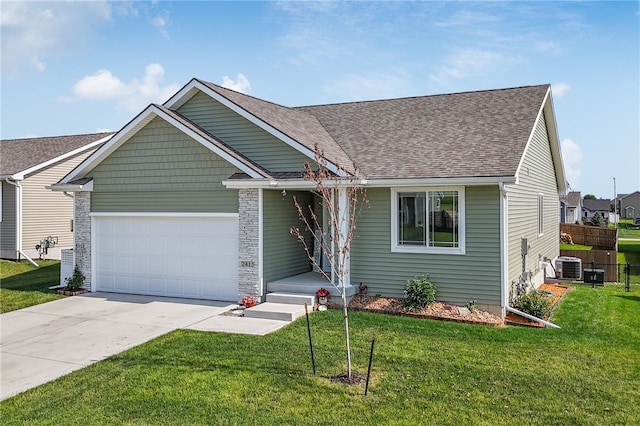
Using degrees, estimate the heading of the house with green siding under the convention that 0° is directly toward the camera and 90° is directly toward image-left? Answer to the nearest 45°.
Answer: approximately 45°

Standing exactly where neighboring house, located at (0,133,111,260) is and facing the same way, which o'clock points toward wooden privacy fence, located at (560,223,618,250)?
The wooden privacy fence is roughly at 8 o'clock from the neighboring house.

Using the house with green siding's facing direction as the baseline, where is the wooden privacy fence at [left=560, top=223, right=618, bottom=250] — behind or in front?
behind

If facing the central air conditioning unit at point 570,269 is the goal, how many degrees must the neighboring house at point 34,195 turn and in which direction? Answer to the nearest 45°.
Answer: approximately 90° to its left

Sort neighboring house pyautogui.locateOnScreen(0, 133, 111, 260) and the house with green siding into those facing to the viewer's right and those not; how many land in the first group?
0

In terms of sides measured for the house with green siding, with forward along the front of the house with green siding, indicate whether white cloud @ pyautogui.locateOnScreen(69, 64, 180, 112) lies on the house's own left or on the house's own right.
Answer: on the house's own right

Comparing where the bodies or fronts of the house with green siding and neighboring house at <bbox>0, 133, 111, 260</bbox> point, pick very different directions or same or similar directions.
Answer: same or similar directions

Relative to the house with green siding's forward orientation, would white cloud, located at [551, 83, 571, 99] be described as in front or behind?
behind

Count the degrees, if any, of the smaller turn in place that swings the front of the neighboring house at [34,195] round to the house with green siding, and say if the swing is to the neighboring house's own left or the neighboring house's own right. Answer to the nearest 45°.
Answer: approximately 90° to the neighboring house's own left

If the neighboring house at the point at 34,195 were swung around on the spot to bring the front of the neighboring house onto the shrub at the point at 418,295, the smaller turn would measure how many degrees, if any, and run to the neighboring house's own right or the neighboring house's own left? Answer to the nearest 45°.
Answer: approximately 90° to the neighboring house's own left

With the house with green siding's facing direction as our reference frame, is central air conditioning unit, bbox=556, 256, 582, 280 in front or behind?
behind

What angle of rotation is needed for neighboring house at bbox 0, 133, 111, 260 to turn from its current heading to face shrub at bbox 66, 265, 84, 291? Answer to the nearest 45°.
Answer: approximately 45° to its left
